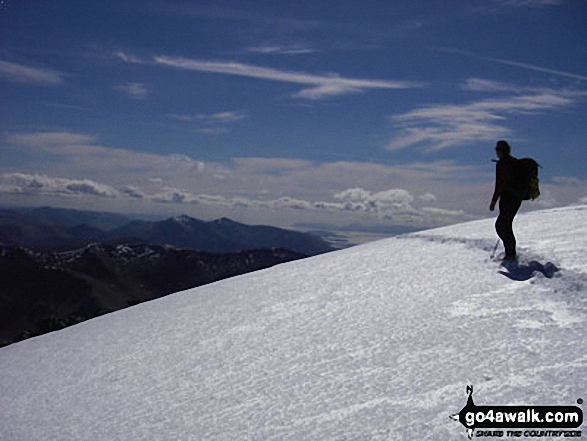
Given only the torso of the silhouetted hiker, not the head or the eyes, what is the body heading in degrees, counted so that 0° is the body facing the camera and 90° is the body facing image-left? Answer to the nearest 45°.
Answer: approximately 90°
